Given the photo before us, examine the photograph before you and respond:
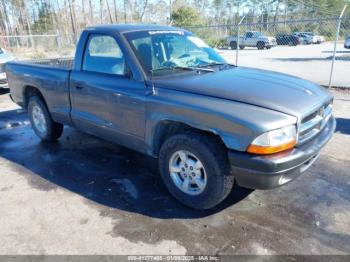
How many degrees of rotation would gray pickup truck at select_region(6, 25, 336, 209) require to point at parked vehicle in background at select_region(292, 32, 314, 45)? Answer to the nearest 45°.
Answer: approximately 90° to its left

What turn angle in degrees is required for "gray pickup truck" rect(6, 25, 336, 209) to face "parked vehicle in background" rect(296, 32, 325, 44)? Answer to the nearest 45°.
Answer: approximately 90° to its left

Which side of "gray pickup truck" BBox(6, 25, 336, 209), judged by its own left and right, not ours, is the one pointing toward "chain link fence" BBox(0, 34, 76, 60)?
back

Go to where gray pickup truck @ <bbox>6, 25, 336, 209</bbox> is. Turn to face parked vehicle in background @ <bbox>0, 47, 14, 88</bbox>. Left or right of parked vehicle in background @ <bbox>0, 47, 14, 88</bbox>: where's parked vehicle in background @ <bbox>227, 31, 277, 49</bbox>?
right

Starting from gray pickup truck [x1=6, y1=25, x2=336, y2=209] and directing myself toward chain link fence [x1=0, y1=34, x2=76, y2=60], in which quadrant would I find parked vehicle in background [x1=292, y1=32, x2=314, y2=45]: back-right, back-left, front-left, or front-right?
front-right

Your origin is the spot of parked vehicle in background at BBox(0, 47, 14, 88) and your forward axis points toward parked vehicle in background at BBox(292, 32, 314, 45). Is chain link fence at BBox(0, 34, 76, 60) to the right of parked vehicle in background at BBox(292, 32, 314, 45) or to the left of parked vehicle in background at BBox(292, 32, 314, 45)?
left

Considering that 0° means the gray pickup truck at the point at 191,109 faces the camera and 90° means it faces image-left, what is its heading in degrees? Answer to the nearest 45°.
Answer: approximately 315°

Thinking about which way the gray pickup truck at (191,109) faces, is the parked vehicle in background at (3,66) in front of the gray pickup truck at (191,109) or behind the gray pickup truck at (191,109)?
behind

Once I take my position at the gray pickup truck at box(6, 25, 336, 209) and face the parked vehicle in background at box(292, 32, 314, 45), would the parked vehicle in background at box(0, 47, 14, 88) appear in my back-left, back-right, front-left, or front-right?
front-left

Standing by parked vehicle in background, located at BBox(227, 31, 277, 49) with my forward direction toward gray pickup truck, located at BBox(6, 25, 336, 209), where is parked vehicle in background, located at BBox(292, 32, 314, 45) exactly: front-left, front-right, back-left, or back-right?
back-left
